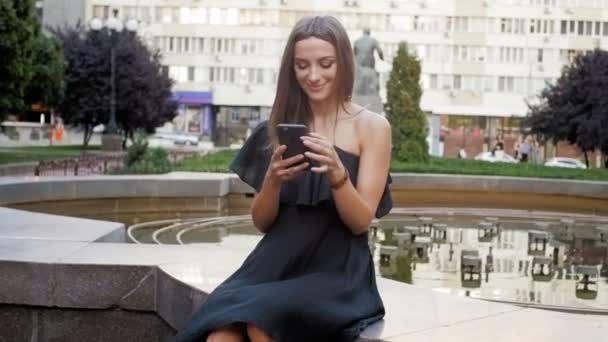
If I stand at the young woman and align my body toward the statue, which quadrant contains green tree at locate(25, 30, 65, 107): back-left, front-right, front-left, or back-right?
front-left

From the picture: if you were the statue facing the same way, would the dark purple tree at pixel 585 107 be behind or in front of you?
in front
